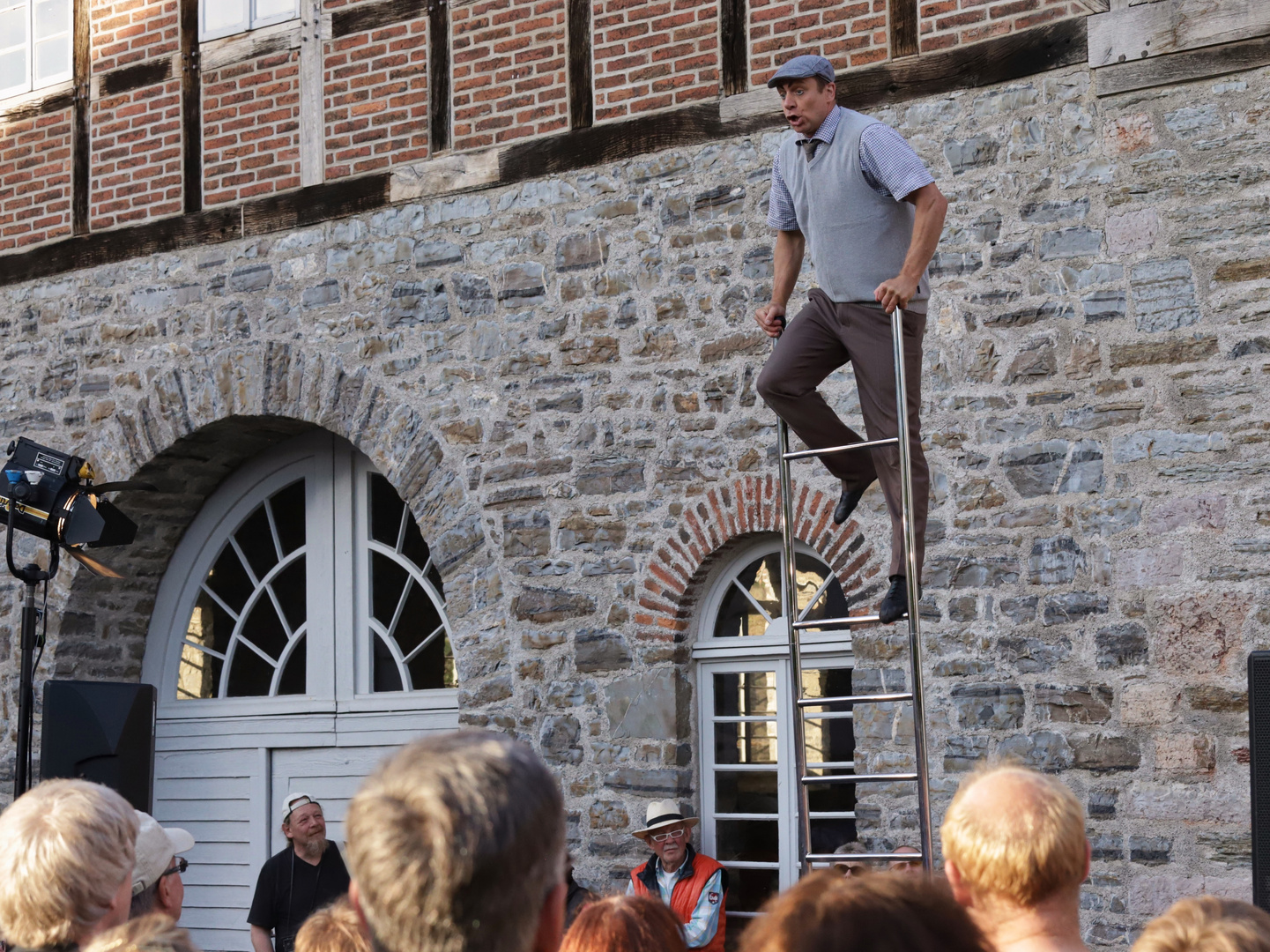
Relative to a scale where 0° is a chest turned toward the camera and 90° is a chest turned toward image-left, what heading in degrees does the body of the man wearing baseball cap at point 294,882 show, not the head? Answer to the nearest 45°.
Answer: approximately 315°

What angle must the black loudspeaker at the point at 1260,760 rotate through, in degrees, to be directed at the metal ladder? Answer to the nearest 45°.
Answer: approximately 45° to its right

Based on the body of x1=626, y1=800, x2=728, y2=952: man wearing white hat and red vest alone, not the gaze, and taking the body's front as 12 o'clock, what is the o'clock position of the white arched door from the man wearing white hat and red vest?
The white arched door is roughly at 3 o'clock from the man wearing white hat and red vest.

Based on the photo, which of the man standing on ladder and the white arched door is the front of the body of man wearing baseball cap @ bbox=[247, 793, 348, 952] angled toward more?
the man standing on ladder

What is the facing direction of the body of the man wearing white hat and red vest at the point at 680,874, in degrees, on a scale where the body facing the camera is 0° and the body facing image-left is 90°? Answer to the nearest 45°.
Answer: approximately 45°

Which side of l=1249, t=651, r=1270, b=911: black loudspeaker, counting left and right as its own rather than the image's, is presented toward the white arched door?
right

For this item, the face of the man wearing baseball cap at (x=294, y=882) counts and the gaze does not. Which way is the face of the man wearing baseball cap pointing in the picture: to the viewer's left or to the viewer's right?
to the viewer's right
